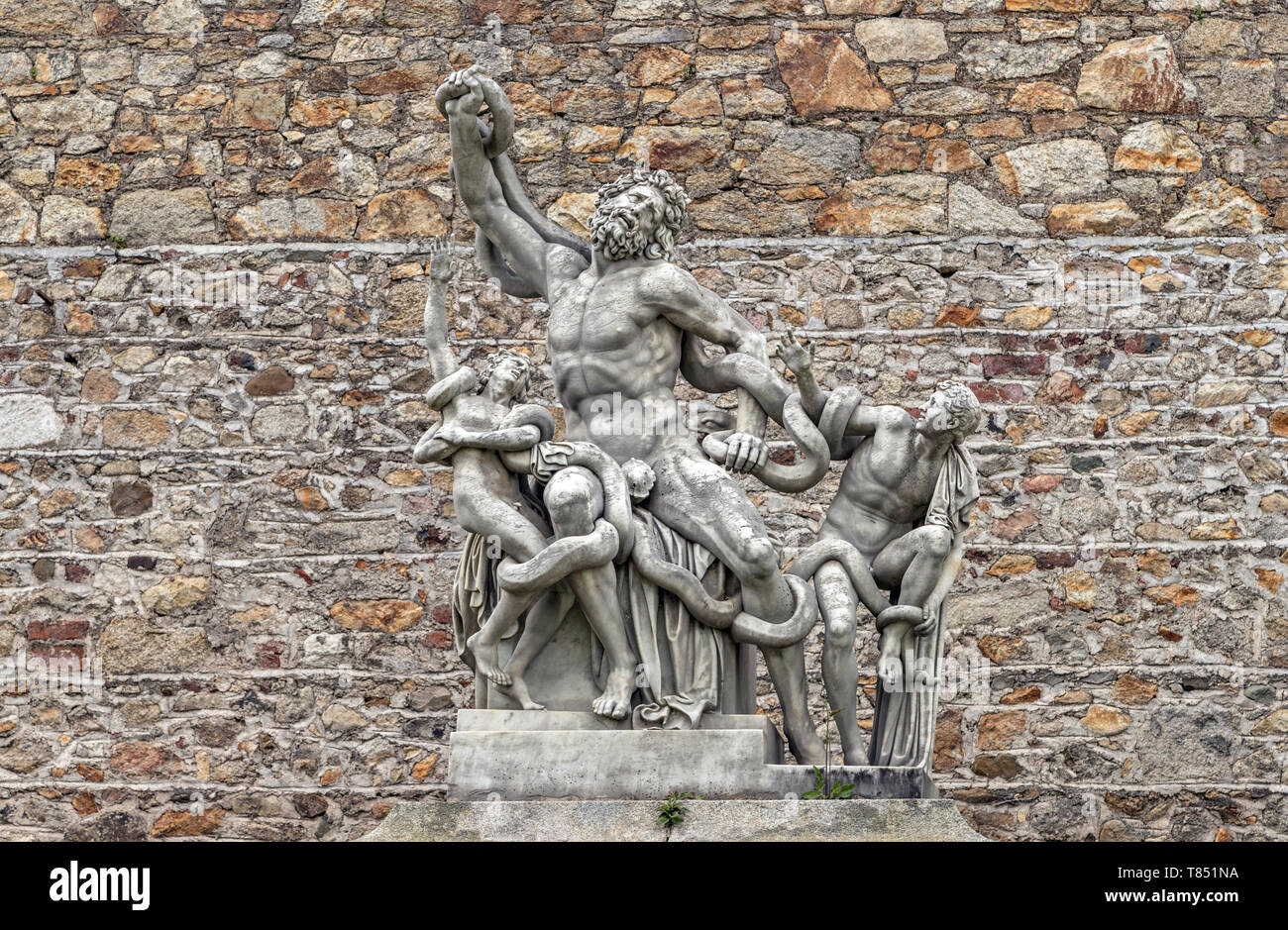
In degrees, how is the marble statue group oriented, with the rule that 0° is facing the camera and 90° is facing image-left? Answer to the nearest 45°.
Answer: approximately 0°
